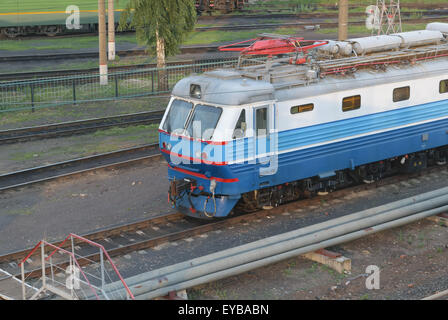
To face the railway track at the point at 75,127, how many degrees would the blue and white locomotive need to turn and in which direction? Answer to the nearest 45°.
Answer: approximately 90° to its right

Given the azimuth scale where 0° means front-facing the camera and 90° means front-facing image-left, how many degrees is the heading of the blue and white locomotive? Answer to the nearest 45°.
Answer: approximately 45°

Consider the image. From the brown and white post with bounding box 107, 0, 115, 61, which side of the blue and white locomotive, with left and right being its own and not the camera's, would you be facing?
right

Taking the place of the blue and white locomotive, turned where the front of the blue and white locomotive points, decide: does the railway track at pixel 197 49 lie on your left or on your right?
on your right

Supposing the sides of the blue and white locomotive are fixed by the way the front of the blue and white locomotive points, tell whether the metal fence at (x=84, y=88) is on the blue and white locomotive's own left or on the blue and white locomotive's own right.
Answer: on the blue and white locomotive's own right

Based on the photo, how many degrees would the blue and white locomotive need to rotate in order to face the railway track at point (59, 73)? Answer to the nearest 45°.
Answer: approximately 90° to its right
